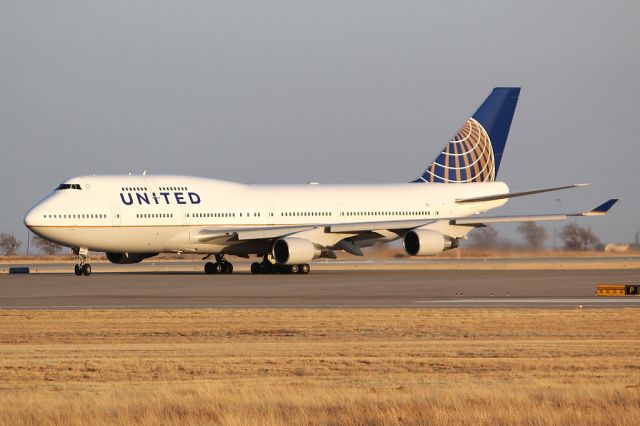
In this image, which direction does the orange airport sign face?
toward the camera
